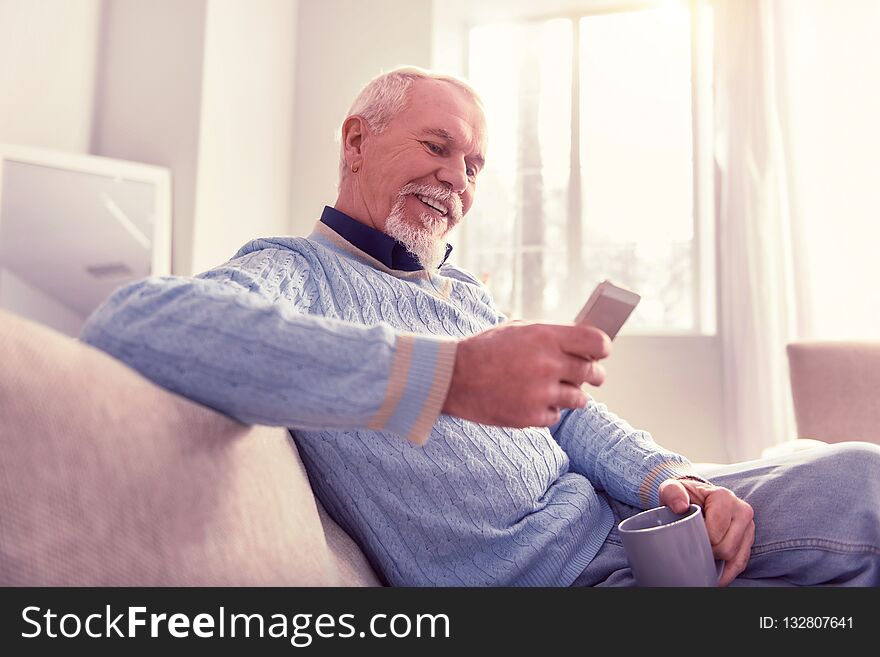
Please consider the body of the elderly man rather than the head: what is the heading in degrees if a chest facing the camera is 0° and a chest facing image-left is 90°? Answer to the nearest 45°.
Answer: approximately 315°

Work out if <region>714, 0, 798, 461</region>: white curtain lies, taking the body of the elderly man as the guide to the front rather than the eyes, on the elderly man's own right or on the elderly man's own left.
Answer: on the elderly man's own left
